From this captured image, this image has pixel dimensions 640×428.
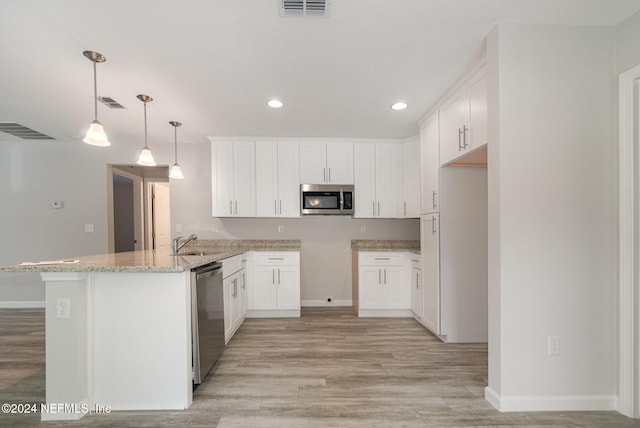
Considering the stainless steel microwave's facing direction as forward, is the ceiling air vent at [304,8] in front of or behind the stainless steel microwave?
in front

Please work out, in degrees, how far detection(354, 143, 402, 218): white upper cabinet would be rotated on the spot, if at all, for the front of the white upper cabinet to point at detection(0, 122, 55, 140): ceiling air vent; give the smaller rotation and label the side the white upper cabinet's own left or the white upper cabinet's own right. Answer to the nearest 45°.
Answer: approximately 90° to the white upper cabinet's own right

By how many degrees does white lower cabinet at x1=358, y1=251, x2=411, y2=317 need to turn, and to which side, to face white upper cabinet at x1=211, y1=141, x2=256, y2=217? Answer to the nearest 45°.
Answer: approximately 90° to its right

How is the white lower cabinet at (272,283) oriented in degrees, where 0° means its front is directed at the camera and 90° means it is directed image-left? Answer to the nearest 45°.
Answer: approximately 0°

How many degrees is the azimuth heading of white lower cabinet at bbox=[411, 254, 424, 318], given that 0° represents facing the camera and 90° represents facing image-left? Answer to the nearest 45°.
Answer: approximately 90°

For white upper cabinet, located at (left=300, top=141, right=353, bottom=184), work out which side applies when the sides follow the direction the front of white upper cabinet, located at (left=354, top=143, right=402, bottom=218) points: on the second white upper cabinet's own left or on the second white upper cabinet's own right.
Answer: on the second white upper cabinet's own right

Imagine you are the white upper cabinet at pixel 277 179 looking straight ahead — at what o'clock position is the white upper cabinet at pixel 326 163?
the white upper cabinet at pixel 326 163 is roughly at 9 o'clock from the white upper cabinet at pixel 277 179.

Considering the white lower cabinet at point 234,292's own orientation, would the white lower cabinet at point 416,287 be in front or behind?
in front

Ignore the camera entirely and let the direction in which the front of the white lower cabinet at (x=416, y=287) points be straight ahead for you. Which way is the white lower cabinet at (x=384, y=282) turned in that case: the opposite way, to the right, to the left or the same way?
to the left

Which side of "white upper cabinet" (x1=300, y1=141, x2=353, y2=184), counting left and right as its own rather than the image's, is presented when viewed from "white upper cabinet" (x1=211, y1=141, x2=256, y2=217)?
right

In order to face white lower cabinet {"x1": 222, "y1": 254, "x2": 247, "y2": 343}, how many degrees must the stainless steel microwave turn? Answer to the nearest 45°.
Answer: approximately 45° to its right

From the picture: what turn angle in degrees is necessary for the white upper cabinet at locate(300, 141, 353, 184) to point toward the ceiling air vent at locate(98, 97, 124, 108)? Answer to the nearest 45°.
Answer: approximately 45° to its right

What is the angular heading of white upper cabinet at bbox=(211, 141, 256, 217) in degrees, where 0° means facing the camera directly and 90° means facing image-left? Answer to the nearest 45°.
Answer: approximately 0°

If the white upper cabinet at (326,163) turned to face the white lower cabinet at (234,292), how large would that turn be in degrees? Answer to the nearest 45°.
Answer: approximately 45° to its right

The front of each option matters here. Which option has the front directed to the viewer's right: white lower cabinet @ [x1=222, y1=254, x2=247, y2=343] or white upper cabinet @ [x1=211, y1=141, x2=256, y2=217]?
the white lower cabinet
